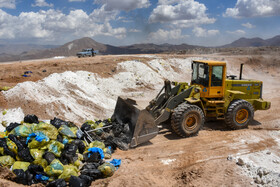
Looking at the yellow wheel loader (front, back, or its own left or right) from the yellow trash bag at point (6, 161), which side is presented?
front

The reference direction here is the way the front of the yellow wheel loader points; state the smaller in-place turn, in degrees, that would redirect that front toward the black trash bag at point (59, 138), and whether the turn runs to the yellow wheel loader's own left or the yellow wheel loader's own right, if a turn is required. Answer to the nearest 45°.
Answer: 0° — it already faces it

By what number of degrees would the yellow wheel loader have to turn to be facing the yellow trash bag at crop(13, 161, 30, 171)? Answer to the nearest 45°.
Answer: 0° — it already faces it

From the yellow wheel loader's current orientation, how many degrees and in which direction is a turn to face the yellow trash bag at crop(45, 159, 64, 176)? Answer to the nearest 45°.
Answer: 0° — it already faces it

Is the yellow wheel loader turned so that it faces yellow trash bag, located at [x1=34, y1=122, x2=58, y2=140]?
yes

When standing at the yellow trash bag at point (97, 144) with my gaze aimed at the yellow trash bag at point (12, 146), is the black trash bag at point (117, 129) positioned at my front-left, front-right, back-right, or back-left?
back-right

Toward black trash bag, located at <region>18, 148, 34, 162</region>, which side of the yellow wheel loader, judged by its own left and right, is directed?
front

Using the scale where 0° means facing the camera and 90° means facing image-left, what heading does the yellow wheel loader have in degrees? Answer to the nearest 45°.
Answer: approximately 45°

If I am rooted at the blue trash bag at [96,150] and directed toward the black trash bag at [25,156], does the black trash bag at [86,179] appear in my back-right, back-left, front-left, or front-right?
front-left

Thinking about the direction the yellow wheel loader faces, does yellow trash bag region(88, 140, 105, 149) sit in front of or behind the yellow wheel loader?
in front

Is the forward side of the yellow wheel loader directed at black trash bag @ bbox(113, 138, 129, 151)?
yes

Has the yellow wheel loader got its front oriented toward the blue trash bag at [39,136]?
yes

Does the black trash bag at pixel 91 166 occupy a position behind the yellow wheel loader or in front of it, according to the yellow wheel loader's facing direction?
in front

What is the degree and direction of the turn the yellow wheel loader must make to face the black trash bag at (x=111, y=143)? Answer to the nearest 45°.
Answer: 0° — it already faces it

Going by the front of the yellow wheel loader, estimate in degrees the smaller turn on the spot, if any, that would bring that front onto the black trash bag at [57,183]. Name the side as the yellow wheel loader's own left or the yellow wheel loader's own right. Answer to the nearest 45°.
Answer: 0° — it already faces it

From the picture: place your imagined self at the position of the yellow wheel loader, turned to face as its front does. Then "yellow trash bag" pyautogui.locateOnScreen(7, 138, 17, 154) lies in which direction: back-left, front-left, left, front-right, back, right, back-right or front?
front
